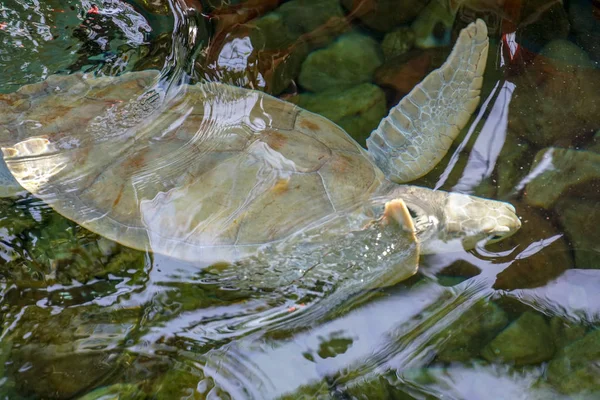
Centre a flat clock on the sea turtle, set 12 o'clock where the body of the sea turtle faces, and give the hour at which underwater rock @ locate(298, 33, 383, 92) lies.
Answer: The underwater rock is roughly at 10 o'clock from the sea turtle.

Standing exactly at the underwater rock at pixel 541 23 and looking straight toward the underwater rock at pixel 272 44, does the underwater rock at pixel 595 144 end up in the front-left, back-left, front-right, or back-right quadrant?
back-left

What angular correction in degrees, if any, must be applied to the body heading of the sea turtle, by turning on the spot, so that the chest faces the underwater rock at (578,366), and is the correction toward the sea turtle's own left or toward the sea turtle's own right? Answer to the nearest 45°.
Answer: approximately 45° to the sea turtle's own right

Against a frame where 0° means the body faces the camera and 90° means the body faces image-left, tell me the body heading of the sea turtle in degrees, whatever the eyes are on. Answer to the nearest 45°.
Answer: approximately 270°

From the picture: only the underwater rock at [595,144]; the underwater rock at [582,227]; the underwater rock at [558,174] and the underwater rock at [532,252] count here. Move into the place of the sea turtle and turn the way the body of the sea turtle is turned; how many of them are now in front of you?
4

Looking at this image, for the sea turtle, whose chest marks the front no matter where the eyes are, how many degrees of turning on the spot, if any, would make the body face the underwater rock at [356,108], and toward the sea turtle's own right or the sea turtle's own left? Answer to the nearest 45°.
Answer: approximately 45° to the sea turtle's own left

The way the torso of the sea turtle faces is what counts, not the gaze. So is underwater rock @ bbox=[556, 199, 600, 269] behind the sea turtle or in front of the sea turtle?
in front

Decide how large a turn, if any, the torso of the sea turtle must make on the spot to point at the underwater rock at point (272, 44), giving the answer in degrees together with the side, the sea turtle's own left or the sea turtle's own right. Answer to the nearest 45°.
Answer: approximately 90° to the sea turtle's own left

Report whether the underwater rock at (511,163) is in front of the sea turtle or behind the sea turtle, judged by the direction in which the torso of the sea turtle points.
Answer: in front

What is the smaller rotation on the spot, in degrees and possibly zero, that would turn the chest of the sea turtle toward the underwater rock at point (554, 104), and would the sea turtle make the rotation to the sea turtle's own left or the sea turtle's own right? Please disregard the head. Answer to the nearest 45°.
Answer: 0° — it already faces it

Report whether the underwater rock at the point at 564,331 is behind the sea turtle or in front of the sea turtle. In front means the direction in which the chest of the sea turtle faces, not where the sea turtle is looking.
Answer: in front

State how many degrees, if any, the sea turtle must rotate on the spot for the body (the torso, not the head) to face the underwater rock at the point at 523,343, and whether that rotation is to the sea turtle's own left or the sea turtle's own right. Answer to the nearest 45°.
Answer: approximately 45° to the sea turtle's own right
